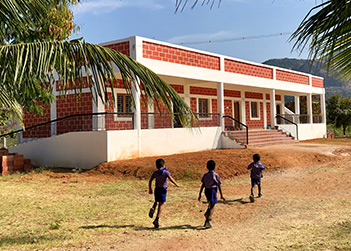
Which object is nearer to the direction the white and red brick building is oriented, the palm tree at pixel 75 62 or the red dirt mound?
the red dirt mound

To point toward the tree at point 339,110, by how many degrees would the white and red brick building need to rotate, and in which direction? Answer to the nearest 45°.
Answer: approximately 90° to its left

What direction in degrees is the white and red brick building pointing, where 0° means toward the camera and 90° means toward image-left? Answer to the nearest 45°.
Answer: approximately 315°

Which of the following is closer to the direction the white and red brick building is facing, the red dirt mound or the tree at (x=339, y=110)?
the red dirt mound

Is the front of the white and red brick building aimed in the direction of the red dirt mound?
yes

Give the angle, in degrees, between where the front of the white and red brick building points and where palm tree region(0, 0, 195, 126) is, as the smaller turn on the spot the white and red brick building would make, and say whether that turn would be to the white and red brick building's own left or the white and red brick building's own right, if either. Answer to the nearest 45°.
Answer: approximately 45° to the white and red brick building's own right
